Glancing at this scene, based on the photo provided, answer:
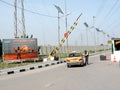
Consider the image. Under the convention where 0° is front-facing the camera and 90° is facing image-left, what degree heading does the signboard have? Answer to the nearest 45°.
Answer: approximately 0°
